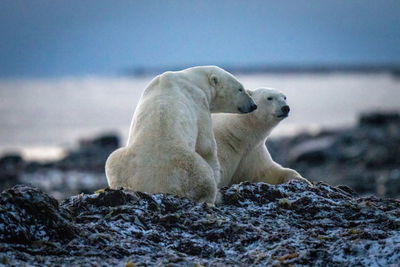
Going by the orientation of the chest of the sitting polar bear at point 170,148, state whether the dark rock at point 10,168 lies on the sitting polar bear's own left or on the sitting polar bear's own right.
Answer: on the sitting polar bear's own left

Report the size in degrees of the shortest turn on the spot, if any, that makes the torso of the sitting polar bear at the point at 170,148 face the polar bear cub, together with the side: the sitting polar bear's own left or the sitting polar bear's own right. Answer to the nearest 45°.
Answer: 0° — it already faces it

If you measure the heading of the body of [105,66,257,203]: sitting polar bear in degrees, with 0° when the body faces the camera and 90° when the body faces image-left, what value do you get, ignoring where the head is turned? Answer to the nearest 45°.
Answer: approximately 225°

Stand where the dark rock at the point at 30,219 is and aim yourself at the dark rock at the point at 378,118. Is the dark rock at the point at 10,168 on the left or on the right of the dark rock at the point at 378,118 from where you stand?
left

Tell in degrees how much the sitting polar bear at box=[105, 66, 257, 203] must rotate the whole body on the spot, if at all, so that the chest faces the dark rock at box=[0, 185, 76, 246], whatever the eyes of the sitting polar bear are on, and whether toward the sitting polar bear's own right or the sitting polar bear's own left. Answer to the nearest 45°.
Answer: approximately 180°

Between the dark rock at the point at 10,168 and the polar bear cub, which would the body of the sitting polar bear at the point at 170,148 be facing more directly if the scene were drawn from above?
the polar bear cub
